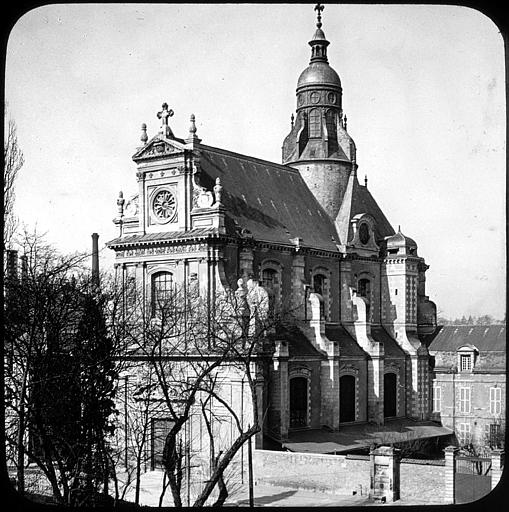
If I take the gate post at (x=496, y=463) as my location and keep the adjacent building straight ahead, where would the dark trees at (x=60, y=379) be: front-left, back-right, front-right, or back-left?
back-left

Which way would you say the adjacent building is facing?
toward the camera

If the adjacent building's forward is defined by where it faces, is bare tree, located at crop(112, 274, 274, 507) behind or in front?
in front

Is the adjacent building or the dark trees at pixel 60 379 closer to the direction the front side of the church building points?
the dark trees

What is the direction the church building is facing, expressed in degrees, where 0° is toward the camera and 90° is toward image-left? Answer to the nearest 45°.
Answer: approximately 45°

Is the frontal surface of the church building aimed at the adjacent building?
no

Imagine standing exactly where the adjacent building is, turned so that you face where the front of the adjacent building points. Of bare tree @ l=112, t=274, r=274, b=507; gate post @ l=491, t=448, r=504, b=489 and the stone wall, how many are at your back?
0

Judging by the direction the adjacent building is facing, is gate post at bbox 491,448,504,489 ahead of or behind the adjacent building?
ahead

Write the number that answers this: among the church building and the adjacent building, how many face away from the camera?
0

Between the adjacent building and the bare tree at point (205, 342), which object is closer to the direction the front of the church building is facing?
the bare tree
